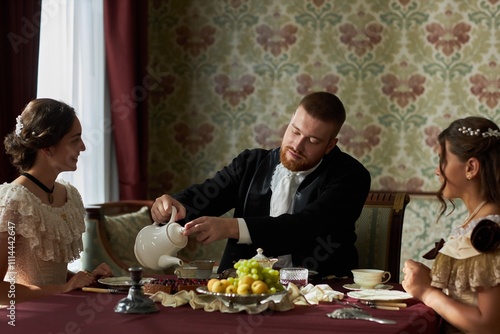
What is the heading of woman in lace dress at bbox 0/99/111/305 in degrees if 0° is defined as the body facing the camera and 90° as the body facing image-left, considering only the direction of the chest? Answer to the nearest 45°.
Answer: approximately 315°

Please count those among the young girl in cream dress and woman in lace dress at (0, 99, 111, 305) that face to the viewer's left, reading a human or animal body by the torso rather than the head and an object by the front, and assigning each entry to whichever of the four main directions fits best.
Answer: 1

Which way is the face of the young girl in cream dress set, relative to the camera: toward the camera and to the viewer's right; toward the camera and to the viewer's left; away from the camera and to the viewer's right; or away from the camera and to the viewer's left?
away from the camera and to the viewer's left

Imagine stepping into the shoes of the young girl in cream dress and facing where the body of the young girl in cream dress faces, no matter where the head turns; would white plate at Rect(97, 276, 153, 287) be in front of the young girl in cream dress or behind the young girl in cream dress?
in front

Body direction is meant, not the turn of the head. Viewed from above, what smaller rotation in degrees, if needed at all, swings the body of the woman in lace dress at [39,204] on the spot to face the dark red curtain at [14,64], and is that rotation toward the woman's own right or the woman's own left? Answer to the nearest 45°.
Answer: approximately 135° to the woman's own left

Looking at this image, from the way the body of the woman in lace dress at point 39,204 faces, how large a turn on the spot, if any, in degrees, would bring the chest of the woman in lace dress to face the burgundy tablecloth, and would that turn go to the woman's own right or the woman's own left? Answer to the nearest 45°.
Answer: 0° — they already face it

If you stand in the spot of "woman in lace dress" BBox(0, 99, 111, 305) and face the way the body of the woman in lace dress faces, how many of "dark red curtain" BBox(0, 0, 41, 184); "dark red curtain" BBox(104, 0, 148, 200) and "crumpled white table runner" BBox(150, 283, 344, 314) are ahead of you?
1

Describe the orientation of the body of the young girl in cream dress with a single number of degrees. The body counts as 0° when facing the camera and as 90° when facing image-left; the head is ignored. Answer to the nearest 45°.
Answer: approximately 90°

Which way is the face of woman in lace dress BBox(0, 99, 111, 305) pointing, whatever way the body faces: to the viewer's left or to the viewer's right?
to the viewer's right

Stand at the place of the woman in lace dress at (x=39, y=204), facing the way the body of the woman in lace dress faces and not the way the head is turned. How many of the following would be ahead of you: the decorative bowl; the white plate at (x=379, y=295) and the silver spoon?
3

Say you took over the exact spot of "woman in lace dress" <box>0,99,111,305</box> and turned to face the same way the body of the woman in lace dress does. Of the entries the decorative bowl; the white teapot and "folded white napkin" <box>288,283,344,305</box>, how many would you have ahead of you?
3

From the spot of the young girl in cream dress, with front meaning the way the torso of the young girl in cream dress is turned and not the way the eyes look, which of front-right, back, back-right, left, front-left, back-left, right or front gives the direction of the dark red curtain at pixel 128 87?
front-right

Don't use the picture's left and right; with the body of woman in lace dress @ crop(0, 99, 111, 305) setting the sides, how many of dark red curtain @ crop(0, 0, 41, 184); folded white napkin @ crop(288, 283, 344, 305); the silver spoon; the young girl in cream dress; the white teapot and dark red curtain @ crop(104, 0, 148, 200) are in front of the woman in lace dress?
4
